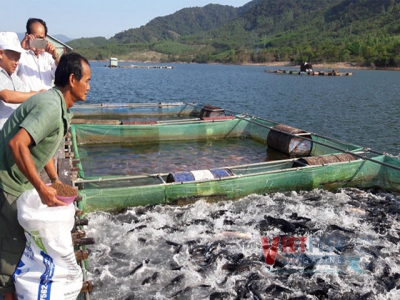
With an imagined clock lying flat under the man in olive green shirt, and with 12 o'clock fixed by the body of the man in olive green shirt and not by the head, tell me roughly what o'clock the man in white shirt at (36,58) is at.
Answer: The man in white shirt is roughly at 9 o'clock from the man in olive green shirt.

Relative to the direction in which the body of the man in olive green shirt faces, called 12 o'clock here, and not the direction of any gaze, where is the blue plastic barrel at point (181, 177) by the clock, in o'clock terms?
The blue plastic barrel is roughly at 10 o'clock from the man in olive green shirt.

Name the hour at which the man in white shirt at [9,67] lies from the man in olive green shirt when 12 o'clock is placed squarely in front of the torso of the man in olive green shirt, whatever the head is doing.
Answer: The man in white shirt is roughly at 9 o'clock from the man in olive green shirt.

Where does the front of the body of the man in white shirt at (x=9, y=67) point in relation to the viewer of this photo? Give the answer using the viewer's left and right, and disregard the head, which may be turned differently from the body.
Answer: facing the viewer and to the right of the viewer

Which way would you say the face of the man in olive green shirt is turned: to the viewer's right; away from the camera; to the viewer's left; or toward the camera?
to the viewer's right

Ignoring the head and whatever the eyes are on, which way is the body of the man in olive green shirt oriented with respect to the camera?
to the viewer's right

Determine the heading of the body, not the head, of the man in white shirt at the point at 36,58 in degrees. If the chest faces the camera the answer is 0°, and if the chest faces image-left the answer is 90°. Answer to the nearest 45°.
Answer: approximately 0°

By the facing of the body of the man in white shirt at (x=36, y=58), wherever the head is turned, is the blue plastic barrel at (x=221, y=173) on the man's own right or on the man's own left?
on the man's own left

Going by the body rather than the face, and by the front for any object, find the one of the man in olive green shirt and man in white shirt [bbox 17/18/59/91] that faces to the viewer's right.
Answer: the man in olive green shirt

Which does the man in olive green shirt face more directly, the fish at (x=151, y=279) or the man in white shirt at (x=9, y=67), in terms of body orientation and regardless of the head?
the fish
